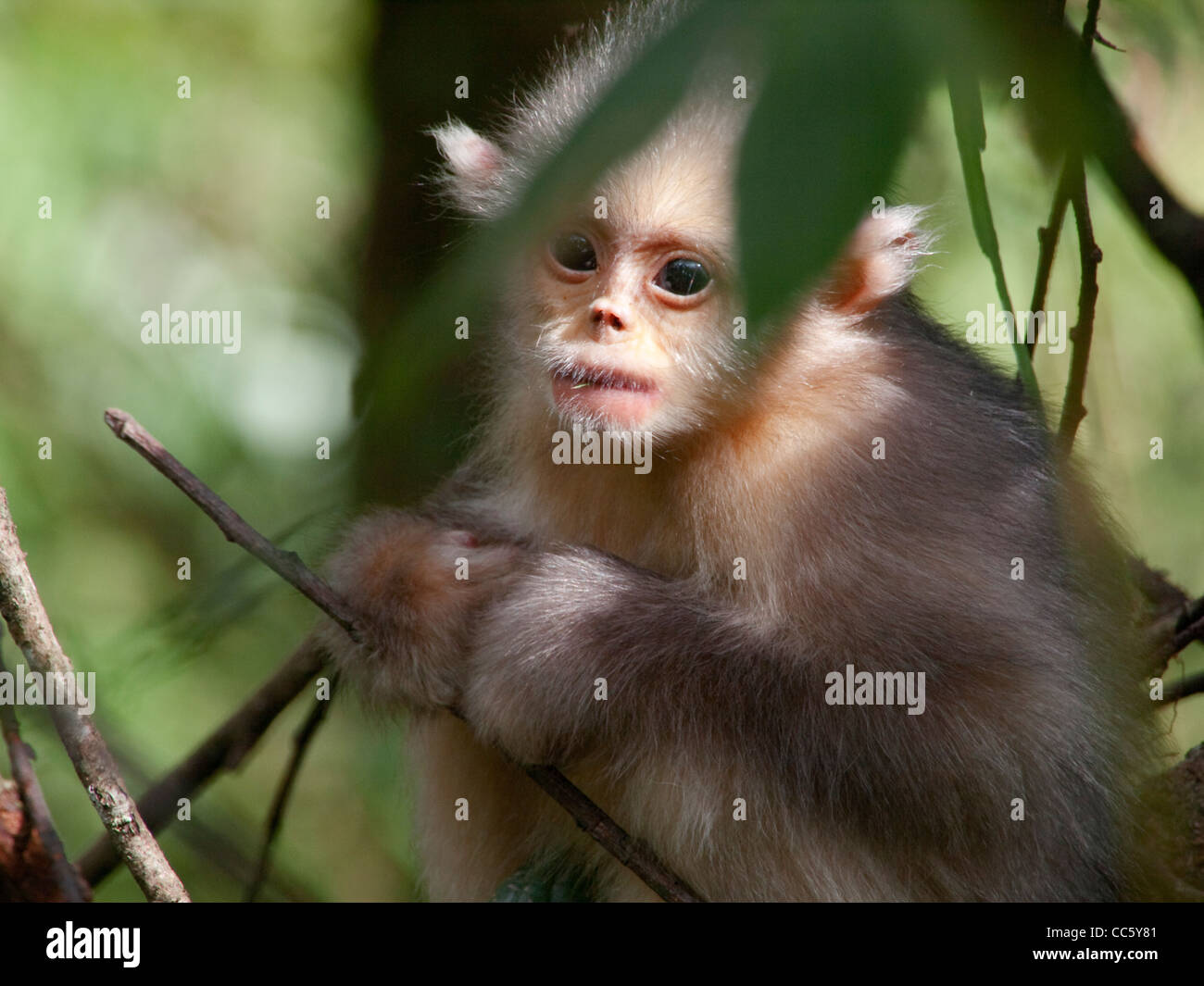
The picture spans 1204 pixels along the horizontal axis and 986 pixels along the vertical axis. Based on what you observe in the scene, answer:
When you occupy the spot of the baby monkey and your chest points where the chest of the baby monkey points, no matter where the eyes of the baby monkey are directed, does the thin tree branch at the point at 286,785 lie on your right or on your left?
on your right

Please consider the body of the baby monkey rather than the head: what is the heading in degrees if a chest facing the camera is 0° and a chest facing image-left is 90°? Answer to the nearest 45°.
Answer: approximately 45°

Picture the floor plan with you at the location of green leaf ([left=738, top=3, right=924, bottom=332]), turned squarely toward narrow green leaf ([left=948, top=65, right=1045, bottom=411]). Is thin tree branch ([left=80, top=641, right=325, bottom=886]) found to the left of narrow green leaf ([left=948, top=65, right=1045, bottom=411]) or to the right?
left

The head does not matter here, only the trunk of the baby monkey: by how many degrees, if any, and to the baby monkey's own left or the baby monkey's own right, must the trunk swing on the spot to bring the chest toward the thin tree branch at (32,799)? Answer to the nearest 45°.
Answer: approximately 45° to the baby monkey's own right
